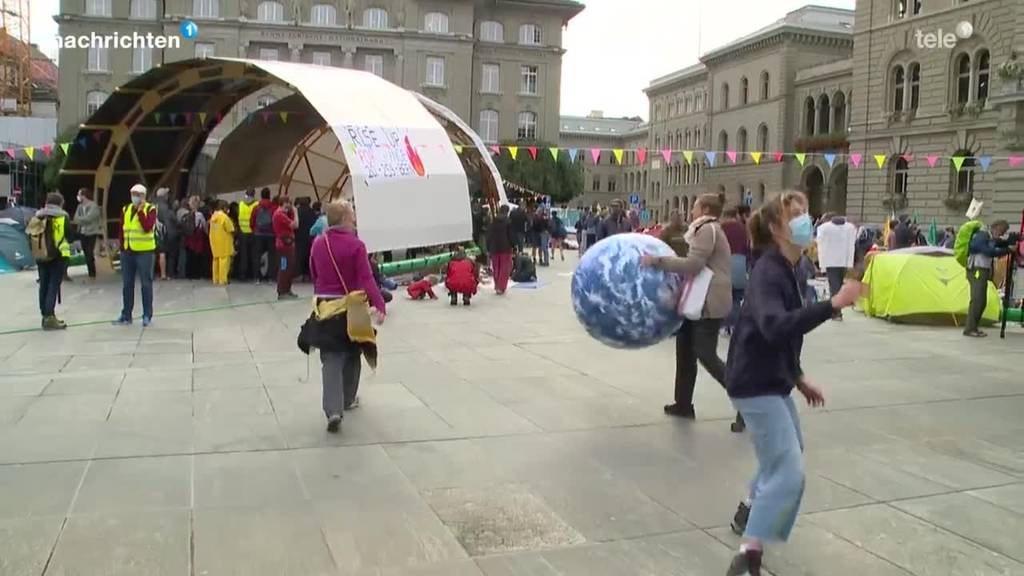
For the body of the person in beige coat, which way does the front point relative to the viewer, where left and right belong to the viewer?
facing to the left of the viewer

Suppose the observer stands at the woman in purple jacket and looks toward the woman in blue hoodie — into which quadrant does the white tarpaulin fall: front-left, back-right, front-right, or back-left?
back-left

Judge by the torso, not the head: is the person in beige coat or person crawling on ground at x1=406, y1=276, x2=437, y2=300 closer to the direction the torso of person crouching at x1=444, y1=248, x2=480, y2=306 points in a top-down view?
the person crawling on ground

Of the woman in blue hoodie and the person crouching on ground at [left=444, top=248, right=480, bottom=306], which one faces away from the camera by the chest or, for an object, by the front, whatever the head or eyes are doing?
the person crouching on ground

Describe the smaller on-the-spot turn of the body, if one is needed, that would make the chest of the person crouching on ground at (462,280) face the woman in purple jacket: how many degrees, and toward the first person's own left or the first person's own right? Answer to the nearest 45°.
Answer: approximately 180°

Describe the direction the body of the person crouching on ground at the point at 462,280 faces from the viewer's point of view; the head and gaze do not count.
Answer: away from the camera

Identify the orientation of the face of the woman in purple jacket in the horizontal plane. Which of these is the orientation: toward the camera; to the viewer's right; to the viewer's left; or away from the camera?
away from the camera

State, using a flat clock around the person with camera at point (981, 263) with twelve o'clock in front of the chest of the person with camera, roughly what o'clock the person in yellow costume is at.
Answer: The person in yellow costume is roughly at 6 o'clock from the person with camera.

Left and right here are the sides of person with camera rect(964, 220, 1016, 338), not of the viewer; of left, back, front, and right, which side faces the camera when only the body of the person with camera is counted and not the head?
right
